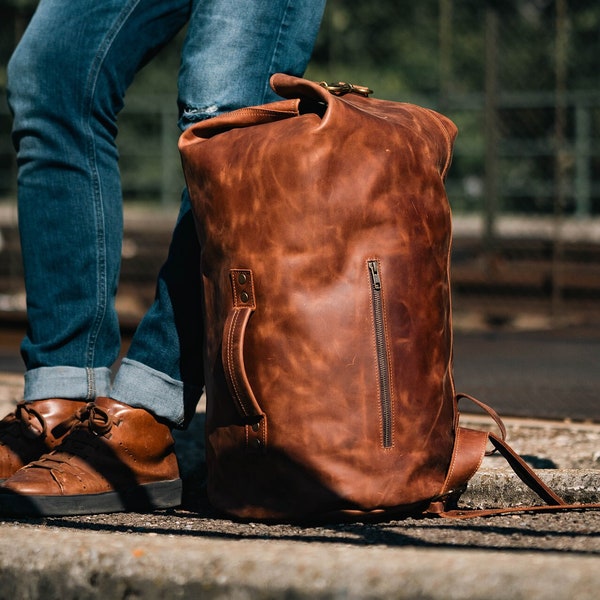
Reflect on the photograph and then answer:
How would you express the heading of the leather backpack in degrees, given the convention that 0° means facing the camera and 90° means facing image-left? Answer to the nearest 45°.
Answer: approximately 45°
